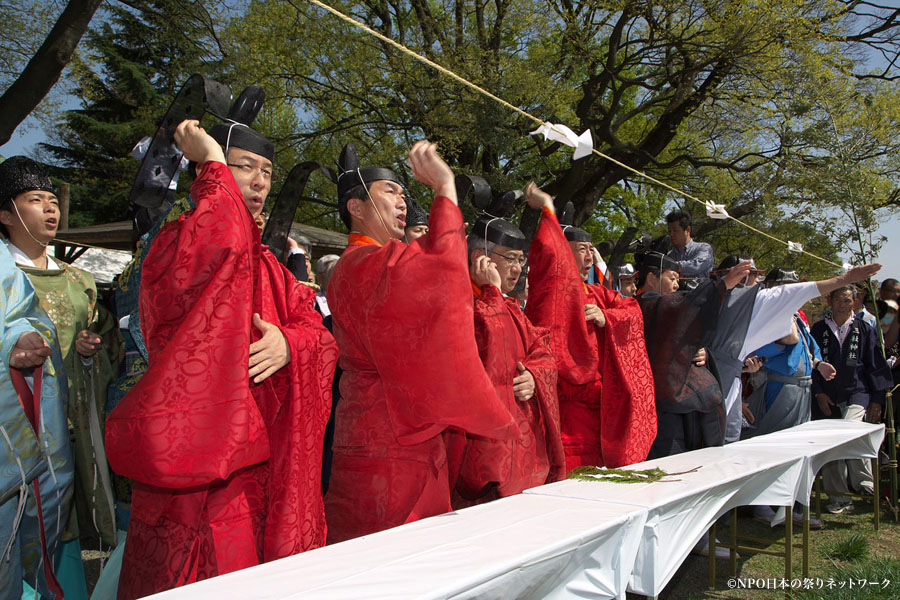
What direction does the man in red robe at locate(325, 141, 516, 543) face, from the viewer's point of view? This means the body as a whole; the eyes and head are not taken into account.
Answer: to the viewer's right

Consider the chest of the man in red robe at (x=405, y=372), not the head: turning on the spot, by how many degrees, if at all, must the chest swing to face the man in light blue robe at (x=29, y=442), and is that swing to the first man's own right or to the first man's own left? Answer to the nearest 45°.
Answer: approximately 180°

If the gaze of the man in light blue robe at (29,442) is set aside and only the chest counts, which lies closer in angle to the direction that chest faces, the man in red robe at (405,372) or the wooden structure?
the man in red robe

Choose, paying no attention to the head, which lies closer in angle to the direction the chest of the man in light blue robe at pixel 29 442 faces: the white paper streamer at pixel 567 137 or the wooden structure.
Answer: the white paper streamer

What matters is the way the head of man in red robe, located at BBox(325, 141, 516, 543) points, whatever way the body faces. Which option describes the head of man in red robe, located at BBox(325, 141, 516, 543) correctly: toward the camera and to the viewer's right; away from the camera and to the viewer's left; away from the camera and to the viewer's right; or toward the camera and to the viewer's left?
toward the camera and to the viewer's right

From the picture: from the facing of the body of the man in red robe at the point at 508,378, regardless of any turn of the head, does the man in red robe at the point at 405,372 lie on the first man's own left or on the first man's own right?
on the first man's own right

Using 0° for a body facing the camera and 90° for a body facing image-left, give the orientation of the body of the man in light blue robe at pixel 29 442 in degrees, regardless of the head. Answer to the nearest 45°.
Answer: approximately 315°
